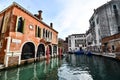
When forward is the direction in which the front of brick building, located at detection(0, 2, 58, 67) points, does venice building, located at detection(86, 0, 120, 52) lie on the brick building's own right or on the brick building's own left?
on the brick building's own left

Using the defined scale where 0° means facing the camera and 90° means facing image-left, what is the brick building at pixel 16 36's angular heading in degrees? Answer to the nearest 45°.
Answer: approximately 315°
